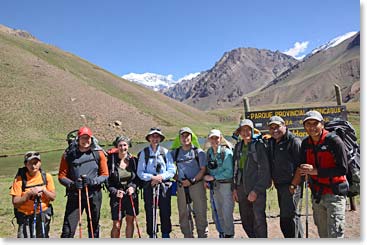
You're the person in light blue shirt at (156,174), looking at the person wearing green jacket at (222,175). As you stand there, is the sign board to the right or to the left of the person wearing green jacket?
left

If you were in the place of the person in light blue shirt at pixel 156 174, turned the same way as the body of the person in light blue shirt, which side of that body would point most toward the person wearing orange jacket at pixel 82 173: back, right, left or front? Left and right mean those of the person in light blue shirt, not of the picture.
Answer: right

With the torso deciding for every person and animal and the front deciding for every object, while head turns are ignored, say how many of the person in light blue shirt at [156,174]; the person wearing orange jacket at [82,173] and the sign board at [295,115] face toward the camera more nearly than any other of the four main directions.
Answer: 3

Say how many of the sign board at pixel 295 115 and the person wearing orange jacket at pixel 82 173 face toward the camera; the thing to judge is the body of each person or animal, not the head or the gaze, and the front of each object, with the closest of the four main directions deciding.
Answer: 2

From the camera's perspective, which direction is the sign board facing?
toward the camera

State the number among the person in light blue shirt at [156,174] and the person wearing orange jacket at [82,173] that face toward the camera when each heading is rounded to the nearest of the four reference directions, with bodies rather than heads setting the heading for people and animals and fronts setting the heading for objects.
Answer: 2

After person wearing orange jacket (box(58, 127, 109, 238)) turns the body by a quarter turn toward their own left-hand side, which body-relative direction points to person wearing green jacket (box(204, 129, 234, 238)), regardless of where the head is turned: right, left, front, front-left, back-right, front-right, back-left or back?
front

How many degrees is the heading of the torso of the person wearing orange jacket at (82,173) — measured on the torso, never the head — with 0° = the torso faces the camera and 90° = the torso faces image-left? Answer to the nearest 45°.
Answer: approximately 0°

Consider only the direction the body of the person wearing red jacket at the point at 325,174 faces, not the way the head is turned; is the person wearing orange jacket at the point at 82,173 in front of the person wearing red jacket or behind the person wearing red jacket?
in front

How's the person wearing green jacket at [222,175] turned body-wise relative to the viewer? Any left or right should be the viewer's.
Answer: facing the viewer and to the left of the viewer

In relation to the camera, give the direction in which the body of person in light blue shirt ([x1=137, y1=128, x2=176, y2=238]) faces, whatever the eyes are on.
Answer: toward the camera

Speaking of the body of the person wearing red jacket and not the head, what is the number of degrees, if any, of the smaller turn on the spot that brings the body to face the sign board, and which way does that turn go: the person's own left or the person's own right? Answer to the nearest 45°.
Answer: approximately 135° to the person's own right
